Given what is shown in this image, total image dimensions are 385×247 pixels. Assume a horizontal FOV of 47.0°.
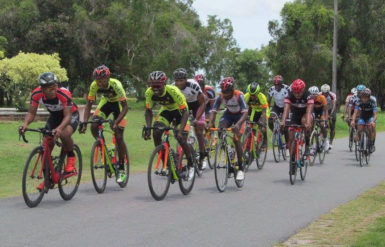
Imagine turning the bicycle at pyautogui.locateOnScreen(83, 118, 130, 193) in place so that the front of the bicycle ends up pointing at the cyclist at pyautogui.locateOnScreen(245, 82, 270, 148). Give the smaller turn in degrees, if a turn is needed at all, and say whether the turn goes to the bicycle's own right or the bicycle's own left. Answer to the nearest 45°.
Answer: approximately 180°

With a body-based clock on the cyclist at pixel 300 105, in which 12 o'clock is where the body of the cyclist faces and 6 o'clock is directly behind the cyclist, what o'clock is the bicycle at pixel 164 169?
The bicycle is roughly at 1 o'clock from the cyclist.

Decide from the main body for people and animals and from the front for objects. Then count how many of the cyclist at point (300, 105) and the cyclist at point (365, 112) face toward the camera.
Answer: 2

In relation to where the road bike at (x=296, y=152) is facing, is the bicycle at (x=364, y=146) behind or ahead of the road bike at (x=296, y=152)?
behind

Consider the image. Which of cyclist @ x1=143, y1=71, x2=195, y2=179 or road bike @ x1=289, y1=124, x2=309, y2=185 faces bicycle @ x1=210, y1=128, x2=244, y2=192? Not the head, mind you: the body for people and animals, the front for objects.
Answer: the road bike

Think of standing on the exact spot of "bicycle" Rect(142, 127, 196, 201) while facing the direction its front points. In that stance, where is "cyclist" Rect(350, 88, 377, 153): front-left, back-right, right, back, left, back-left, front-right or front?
back

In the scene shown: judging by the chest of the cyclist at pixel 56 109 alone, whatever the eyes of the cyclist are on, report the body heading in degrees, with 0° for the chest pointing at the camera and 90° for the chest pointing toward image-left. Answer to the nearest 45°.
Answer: approximately 45°

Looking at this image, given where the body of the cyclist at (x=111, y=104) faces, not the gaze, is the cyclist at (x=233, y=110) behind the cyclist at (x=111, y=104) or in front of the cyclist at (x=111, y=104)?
behind

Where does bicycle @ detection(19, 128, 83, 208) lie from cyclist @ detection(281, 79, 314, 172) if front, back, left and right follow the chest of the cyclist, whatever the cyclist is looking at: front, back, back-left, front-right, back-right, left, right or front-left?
front-right

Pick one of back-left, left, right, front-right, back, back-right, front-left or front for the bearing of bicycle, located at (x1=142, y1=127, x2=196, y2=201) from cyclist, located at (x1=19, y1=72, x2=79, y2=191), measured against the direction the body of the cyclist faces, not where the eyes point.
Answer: back-left

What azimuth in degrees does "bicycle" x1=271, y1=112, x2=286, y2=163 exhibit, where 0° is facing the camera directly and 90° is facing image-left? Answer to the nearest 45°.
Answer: approximately 45°
